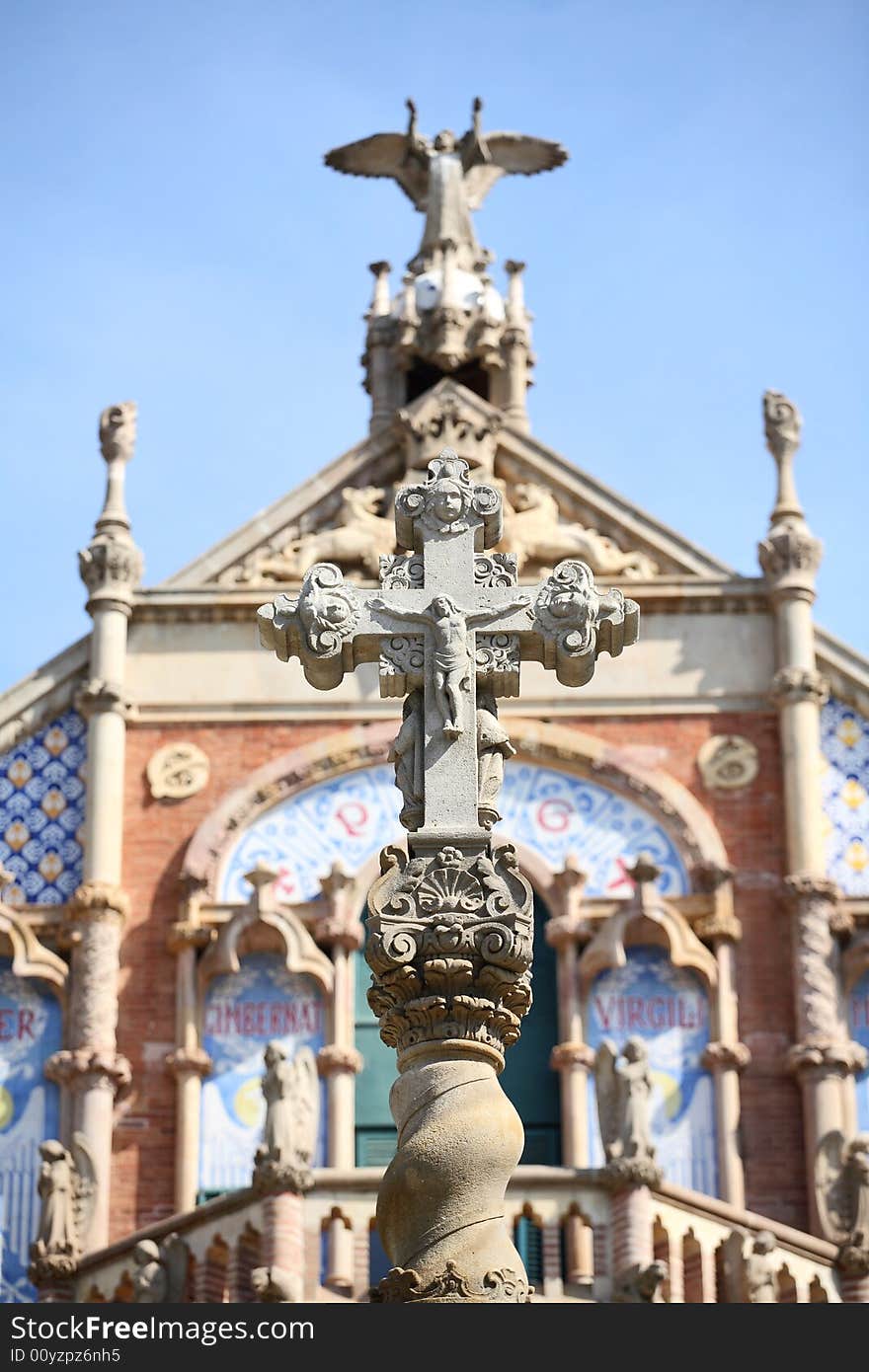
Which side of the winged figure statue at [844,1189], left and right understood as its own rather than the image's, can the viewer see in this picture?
front

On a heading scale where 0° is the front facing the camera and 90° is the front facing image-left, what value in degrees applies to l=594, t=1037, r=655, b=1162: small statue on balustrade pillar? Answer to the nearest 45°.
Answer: approximately 0°

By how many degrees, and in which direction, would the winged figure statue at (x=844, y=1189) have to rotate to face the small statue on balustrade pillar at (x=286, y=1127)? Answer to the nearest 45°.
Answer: approximately 45° to its right

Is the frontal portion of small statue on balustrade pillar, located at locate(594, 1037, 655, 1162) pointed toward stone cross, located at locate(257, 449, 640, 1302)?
yes

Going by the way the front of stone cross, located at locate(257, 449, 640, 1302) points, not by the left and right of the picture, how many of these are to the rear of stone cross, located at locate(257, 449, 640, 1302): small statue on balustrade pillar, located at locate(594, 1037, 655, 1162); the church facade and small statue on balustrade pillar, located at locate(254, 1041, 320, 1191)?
3

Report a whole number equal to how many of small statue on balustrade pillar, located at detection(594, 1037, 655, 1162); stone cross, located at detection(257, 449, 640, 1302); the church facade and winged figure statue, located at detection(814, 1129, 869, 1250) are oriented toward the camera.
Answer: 4

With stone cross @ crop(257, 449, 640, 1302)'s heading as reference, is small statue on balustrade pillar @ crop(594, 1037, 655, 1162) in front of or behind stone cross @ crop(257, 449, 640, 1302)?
behind

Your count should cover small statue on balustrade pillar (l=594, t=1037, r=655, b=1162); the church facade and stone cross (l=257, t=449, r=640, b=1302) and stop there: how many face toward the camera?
3

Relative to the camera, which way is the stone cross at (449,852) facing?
toward the camera

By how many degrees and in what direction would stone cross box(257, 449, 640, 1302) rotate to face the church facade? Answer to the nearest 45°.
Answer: approximately 180°

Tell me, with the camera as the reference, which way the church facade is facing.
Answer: facing the viewer
